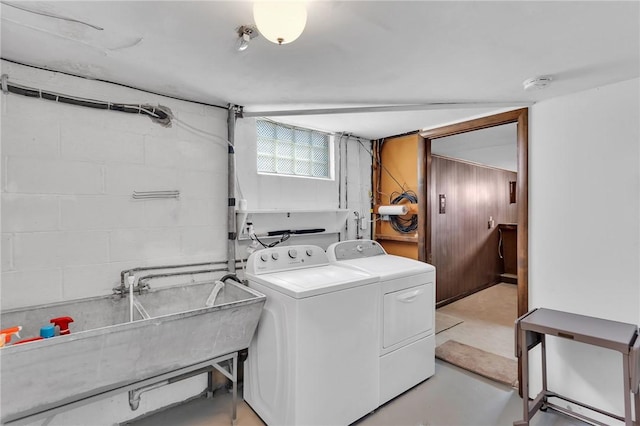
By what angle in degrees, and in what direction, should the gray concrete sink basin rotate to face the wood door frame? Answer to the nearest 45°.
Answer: approximately 45° to its left

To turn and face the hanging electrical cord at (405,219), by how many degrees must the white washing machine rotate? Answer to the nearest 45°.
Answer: approximately 90° to its left

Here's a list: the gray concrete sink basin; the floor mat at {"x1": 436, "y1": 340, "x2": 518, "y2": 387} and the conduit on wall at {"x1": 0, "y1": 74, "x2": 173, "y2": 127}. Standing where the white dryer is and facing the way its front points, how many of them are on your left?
1

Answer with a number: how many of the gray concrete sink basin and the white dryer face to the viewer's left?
0

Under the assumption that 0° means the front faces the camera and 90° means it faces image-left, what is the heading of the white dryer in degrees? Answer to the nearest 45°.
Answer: approximately 315°

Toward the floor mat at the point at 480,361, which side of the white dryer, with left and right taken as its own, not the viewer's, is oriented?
left

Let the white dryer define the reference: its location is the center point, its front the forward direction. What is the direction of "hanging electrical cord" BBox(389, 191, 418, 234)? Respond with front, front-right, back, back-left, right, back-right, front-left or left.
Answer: back-left

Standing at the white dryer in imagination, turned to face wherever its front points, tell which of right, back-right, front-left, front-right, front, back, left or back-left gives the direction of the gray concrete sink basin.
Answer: right
